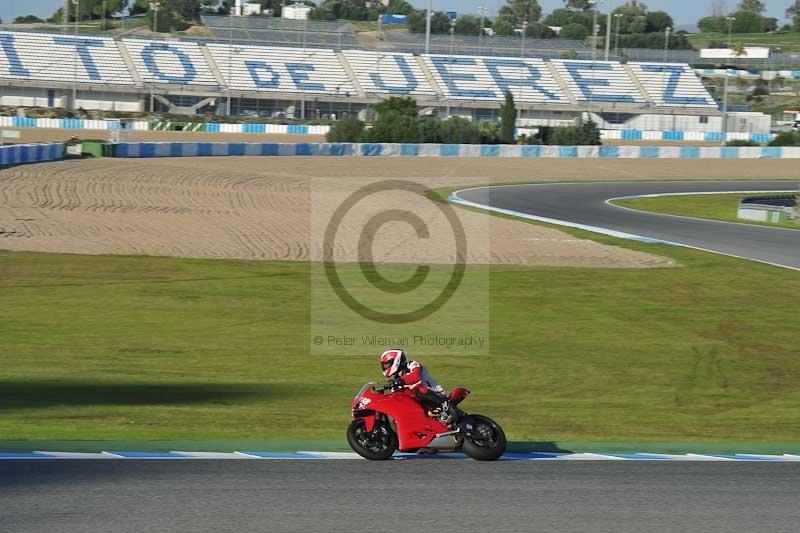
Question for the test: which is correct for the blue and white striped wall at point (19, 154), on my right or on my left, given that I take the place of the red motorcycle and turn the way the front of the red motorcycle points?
on my right

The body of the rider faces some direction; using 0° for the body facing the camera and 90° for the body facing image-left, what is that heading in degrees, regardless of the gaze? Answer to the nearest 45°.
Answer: approximately 90°

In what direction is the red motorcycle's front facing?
to the viewer's left
